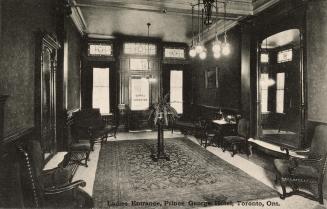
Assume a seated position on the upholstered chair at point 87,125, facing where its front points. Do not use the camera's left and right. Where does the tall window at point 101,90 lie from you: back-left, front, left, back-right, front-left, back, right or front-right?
back-left

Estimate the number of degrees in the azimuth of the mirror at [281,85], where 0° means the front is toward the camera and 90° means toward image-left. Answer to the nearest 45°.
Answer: approximately 45°

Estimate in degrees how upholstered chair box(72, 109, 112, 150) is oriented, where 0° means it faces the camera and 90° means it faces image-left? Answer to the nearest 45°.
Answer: approximately 315°

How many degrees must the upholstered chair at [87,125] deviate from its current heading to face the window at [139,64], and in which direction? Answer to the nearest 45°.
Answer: approximately 90° to its left
